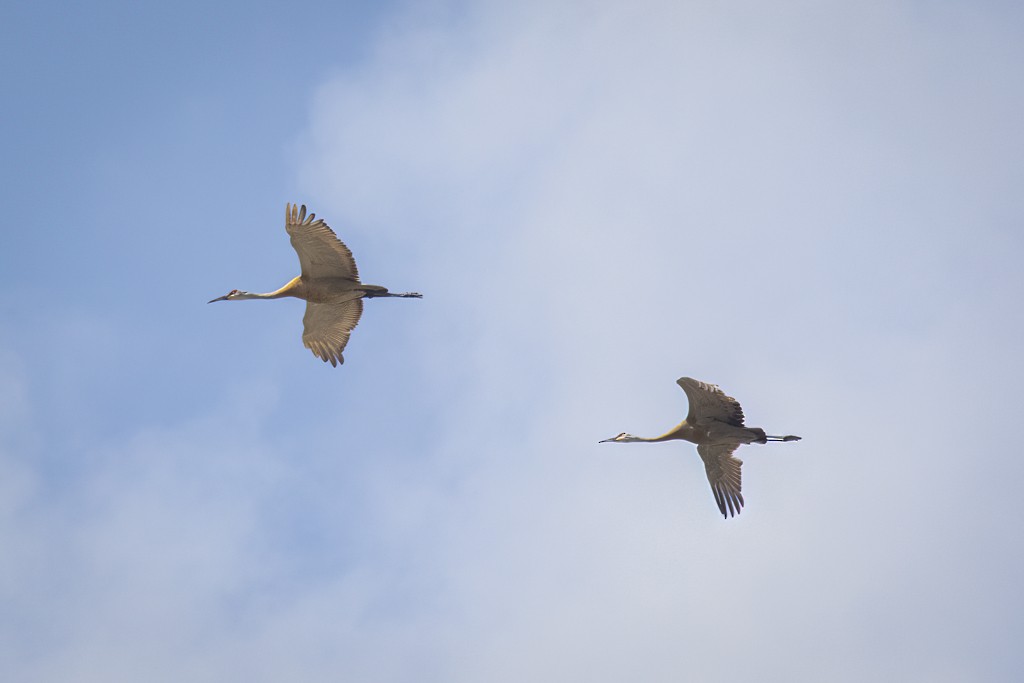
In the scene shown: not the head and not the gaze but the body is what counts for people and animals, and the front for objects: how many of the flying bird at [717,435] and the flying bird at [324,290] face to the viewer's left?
2

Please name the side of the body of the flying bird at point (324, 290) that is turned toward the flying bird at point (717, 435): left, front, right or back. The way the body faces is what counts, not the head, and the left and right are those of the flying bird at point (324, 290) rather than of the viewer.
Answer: back

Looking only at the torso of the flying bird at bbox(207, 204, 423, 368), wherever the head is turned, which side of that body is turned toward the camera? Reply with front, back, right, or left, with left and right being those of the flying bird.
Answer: left

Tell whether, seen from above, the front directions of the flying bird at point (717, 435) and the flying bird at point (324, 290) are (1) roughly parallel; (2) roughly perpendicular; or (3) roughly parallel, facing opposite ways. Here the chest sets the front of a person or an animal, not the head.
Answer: roughly parallel

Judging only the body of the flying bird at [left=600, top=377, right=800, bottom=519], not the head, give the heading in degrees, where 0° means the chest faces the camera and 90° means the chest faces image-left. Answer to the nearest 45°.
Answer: approximately 90°

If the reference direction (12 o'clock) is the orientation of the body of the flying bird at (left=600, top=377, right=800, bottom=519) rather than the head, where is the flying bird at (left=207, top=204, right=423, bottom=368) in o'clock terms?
the flying bird at (left=207, top=204, right=423, bottom=368) is roughly at 11 o'clock from the flying bird at (left=600, top=377, right=800, bottom=519).
